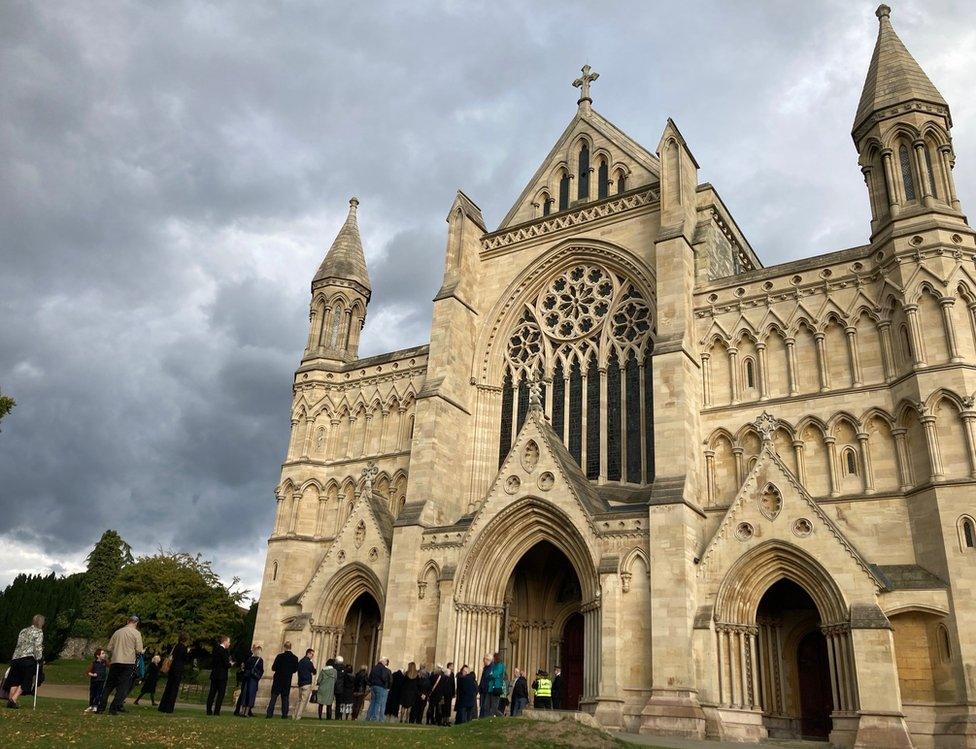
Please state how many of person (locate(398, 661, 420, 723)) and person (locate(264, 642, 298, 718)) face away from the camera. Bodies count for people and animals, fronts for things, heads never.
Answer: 2

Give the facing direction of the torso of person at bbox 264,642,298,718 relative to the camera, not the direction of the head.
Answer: away from the camera

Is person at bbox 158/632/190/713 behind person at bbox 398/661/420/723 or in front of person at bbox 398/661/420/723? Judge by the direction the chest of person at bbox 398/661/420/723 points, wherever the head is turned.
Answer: behind

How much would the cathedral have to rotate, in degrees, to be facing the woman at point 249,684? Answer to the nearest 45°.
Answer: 0° — it already faces them

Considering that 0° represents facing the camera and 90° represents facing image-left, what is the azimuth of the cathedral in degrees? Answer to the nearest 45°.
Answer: approximately 45°

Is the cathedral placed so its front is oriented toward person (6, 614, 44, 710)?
yes

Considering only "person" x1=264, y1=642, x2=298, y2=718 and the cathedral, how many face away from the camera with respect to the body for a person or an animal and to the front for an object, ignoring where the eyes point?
1

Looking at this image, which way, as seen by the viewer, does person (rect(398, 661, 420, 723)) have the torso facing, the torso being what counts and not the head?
away from the camera

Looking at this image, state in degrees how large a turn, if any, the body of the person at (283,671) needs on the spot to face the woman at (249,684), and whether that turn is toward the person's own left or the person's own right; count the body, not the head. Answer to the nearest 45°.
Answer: approximately 90° to the person's own left

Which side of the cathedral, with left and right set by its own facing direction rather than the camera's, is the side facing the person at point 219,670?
front

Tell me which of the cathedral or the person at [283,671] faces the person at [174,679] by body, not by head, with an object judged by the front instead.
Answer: the cathedral

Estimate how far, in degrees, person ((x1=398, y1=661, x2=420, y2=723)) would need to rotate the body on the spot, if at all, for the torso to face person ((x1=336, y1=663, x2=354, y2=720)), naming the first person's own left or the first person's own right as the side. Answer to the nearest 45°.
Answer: approximately 90° to the first person's own left

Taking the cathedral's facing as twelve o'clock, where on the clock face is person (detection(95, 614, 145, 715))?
The person is roughly at 12 o'clock from the cathedral.
